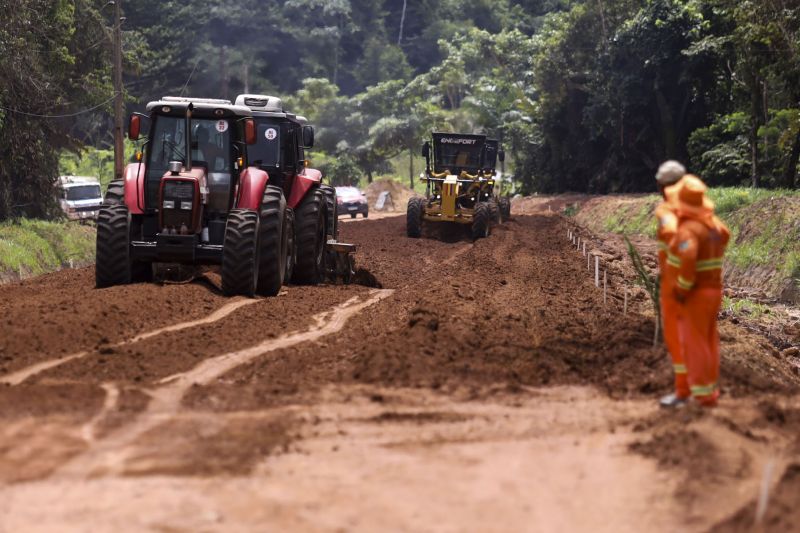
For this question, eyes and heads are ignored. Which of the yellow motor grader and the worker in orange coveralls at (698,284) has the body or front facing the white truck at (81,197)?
the worker in orange coveralls

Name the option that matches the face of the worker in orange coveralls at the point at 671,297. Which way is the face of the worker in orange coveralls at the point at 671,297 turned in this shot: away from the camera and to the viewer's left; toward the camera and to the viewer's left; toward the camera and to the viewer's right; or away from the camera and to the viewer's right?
away from the camera and to the viewer's left

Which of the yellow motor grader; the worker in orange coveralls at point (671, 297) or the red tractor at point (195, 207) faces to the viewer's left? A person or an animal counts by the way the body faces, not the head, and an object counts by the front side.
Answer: the worker in orange coveralls

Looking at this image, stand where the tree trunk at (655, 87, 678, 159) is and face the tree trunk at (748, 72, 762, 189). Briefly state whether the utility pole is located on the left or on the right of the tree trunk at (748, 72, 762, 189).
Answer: right

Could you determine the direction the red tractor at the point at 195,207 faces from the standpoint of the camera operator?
facing the viewer

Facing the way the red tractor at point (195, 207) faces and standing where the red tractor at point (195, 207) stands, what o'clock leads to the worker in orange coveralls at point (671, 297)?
The worker in orange coveralls is roughly at 11 o'clock from the red tractor.

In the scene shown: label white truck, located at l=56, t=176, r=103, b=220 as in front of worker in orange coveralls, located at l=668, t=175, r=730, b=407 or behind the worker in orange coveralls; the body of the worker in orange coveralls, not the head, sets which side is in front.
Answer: in front

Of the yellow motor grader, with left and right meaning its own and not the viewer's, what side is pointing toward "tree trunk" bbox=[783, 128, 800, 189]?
left

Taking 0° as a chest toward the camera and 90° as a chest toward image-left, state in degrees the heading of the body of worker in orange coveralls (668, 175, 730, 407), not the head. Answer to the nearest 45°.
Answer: approximately 135°

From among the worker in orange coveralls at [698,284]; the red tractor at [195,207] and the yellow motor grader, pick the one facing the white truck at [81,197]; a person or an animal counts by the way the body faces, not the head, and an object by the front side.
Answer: the worker in orange coveralls

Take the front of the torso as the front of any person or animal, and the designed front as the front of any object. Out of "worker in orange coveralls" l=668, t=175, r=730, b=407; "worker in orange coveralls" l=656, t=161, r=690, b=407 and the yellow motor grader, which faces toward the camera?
the yellow motor grader

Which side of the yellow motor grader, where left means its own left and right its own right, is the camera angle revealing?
front

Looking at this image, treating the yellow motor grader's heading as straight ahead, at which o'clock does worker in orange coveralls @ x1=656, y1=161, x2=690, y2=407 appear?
The worker in orange coveralls is roughly at 12 o'clock from the yellow motor grader.

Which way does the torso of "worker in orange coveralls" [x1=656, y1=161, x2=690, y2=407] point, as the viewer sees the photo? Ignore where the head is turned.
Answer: to the viewer's left

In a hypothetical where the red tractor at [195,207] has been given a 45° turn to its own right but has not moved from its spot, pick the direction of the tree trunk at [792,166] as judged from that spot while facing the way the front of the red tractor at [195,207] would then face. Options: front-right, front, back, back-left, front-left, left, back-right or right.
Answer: back

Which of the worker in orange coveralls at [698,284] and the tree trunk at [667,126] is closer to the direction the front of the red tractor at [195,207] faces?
the worker in orange coveralls

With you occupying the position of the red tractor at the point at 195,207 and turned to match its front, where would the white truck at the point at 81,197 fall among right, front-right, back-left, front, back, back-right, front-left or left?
back
